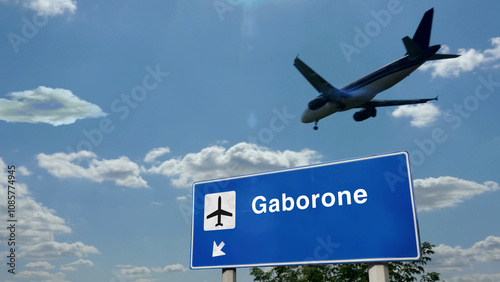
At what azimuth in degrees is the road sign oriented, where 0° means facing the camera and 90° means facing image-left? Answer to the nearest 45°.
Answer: approximately 45°

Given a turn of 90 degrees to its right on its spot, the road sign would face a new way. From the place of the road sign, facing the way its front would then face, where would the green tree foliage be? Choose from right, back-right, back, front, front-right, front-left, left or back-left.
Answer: front-right
